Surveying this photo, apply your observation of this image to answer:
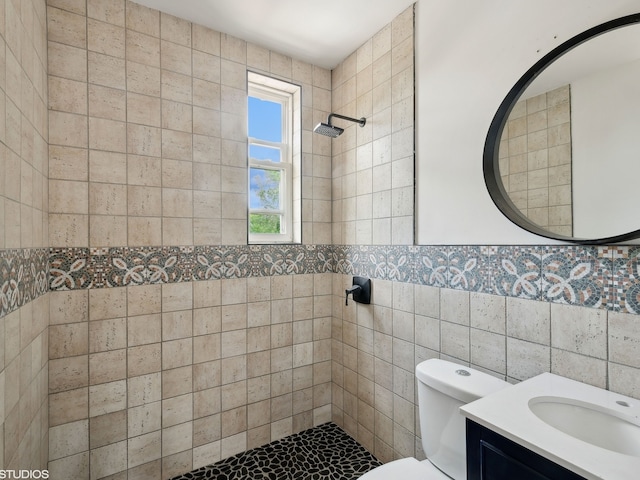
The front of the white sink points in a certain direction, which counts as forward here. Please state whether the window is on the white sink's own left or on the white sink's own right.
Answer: on the white sink's own right

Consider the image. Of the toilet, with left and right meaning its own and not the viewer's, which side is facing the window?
right

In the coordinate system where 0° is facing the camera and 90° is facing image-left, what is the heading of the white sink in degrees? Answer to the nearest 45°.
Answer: approximately 45°

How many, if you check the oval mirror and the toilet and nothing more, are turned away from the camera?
0

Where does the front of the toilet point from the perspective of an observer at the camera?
facing the viewer and to the left of the viewer
